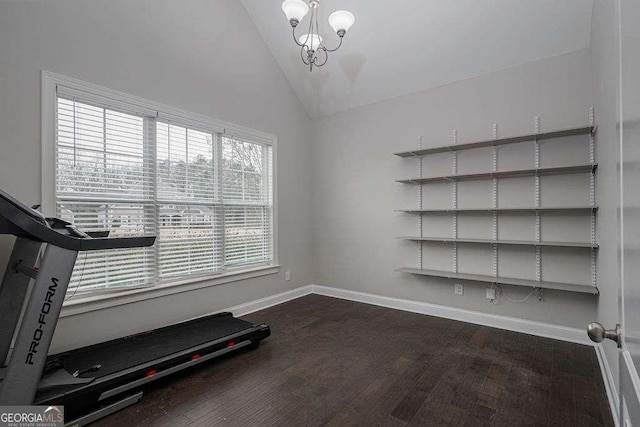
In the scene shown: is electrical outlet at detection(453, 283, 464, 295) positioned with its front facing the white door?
yes

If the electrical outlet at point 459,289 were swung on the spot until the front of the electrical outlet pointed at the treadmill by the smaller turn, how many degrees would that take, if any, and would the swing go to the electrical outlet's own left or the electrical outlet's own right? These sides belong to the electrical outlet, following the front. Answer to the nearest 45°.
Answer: approximately 45° to the electrical outlet's own right

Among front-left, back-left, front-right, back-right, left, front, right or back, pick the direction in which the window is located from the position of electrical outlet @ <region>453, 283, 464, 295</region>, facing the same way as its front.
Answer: front-right

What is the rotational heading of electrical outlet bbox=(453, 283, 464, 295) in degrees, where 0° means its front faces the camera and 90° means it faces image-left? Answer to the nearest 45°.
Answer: approximately 0°

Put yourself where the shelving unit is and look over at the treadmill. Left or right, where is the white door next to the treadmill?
left

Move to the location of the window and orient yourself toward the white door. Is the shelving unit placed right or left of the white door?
left

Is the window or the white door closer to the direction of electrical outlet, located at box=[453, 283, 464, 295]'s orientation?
the white door
